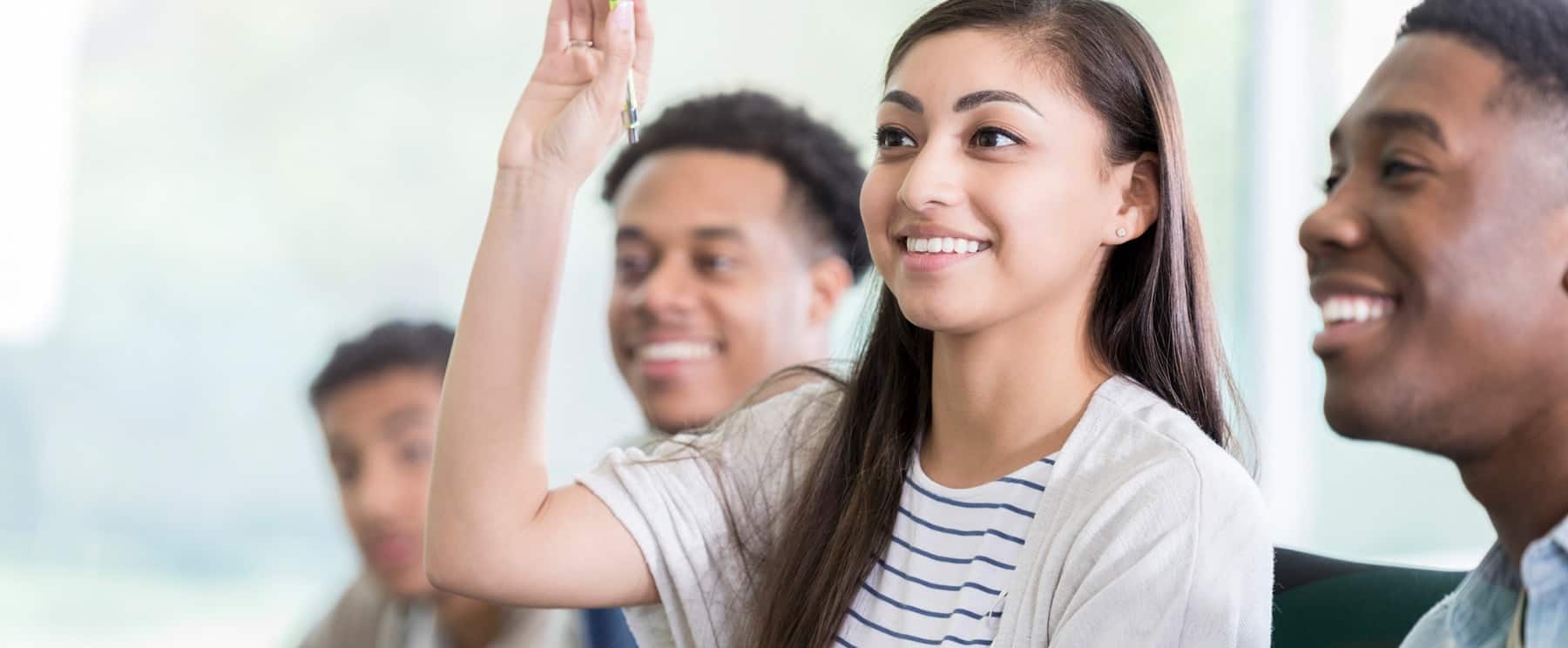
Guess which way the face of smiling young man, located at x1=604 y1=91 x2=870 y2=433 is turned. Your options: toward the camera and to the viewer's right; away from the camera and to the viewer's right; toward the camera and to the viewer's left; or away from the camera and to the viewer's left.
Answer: toward the camera and to the viewer's left

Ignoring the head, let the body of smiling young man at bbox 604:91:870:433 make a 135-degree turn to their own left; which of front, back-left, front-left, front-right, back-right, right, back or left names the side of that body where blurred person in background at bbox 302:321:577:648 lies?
back

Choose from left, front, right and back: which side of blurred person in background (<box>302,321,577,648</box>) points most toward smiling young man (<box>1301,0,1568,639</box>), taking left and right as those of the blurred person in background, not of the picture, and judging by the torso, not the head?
left

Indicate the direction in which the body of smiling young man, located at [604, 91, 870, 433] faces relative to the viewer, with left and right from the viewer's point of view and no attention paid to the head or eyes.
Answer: facing the viewer and to the left of the viewer
